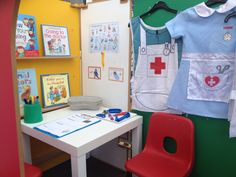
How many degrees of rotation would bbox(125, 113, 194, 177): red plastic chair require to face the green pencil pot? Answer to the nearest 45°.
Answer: approximately 45° to its right

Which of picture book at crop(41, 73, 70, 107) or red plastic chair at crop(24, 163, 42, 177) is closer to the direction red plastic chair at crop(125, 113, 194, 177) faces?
the red plastic chair

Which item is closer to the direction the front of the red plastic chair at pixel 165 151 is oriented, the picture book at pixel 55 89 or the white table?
the white table

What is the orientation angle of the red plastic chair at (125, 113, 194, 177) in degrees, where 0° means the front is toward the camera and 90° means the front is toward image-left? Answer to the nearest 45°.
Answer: approximately 45°

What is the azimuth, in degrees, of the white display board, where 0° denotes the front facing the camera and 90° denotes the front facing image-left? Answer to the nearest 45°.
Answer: approximately 45°

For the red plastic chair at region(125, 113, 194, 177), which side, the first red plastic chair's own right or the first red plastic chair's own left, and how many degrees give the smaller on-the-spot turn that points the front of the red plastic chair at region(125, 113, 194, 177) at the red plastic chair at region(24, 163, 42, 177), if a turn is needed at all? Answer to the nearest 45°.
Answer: approximately 45° to the first red plastic chair's own right
